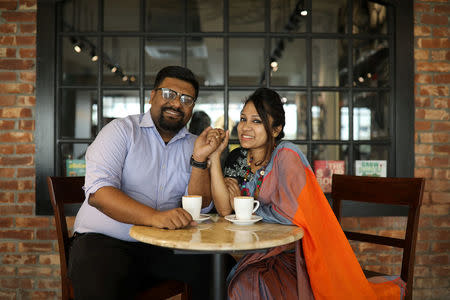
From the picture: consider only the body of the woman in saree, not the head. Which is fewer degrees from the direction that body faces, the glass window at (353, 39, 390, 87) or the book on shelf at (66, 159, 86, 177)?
the book on shelf

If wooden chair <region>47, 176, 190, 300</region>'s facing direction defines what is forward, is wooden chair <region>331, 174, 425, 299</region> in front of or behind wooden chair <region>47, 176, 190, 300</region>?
in front

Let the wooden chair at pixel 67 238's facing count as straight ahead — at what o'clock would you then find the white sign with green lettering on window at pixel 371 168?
The white sign with green lettering on window is roughly at 10 o'clock from the wooden chair.

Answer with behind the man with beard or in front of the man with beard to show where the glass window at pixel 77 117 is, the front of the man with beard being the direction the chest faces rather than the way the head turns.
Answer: behind

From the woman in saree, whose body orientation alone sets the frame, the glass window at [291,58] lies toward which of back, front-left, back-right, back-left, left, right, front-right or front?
back-right

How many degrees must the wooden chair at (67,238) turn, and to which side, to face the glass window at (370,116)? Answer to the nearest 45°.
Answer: approximately 45° to its left

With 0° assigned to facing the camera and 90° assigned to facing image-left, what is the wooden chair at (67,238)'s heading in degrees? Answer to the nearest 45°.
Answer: approximately 315°

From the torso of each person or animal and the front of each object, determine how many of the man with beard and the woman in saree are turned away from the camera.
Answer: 0

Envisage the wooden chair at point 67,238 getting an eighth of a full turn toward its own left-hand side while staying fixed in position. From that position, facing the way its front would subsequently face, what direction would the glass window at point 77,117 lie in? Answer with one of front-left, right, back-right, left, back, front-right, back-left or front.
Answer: left

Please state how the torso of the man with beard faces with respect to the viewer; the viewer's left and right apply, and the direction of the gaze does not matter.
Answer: facing the viewer and to the right of the viewer

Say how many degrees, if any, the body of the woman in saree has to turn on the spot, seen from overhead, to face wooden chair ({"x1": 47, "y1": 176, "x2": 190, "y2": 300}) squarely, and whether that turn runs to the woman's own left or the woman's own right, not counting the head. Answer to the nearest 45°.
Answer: approximately 45° to the woman's own right

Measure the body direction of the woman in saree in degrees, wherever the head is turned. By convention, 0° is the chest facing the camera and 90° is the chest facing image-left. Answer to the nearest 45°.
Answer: approximately 45°

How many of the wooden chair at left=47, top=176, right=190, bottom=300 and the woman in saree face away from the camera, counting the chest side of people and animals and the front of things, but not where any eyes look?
0

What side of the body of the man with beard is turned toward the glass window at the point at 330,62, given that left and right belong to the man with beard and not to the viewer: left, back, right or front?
left

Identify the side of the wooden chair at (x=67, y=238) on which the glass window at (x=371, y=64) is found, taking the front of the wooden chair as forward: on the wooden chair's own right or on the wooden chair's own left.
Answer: on the wooden chair's own left
